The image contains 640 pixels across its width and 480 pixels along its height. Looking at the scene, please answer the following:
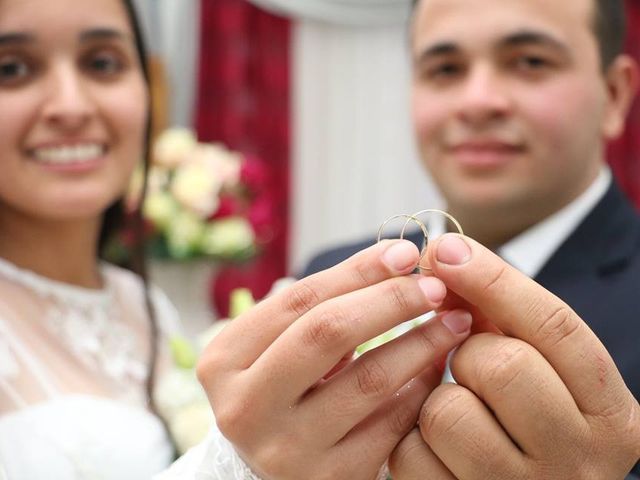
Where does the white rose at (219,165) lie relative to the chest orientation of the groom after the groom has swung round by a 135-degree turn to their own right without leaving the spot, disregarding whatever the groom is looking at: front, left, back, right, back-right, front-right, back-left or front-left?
front-left

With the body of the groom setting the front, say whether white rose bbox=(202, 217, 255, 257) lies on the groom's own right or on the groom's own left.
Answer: on the groom's own right

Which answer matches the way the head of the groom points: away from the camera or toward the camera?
toward the camera

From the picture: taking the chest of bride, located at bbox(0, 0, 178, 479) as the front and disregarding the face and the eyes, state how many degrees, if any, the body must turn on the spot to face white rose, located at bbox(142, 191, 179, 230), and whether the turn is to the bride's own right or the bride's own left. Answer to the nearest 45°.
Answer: approximately 180°

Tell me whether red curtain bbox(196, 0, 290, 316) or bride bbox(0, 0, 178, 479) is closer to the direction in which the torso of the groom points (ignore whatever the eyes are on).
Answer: the bride

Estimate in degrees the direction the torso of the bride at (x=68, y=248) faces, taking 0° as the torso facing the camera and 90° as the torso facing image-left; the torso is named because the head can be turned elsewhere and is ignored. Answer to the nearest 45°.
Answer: approximately 0°

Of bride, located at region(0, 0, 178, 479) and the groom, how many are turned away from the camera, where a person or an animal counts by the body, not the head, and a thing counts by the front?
0

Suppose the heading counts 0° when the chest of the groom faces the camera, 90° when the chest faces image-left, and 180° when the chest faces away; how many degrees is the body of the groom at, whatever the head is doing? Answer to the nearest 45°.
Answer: approximately 45°

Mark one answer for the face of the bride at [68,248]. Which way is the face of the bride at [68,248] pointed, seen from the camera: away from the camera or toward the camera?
toward the camera

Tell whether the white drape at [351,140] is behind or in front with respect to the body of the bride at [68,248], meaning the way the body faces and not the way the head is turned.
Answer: behind

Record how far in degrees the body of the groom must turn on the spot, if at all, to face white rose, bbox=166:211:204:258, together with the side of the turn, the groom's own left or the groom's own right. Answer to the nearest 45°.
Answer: approximately 90° to the groom's own right

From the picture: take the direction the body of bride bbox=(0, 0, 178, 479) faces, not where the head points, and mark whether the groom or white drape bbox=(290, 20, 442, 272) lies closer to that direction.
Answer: the groom
